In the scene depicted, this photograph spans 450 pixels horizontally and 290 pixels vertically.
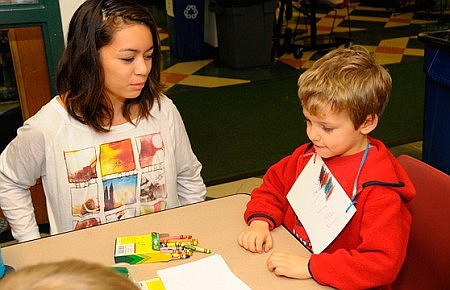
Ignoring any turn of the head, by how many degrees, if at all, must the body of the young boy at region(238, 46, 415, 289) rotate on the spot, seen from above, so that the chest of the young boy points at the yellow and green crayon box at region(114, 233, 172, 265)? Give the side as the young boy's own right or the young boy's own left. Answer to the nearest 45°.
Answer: approximately 45° to the young boy's own right

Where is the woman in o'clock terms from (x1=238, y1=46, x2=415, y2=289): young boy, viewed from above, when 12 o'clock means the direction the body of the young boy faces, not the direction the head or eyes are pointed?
The woman is roughly at 2 o'clock from the young boy.

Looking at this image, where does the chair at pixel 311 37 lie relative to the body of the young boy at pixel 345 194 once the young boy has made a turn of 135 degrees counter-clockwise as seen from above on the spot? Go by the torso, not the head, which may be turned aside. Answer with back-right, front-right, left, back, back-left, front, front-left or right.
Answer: left

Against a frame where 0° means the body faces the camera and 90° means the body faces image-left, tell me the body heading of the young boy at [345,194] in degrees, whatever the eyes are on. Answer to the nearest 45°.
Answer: approximately 45°

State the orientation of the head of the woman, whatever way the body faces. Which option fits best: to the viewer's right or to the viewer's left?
to the viewer's right
